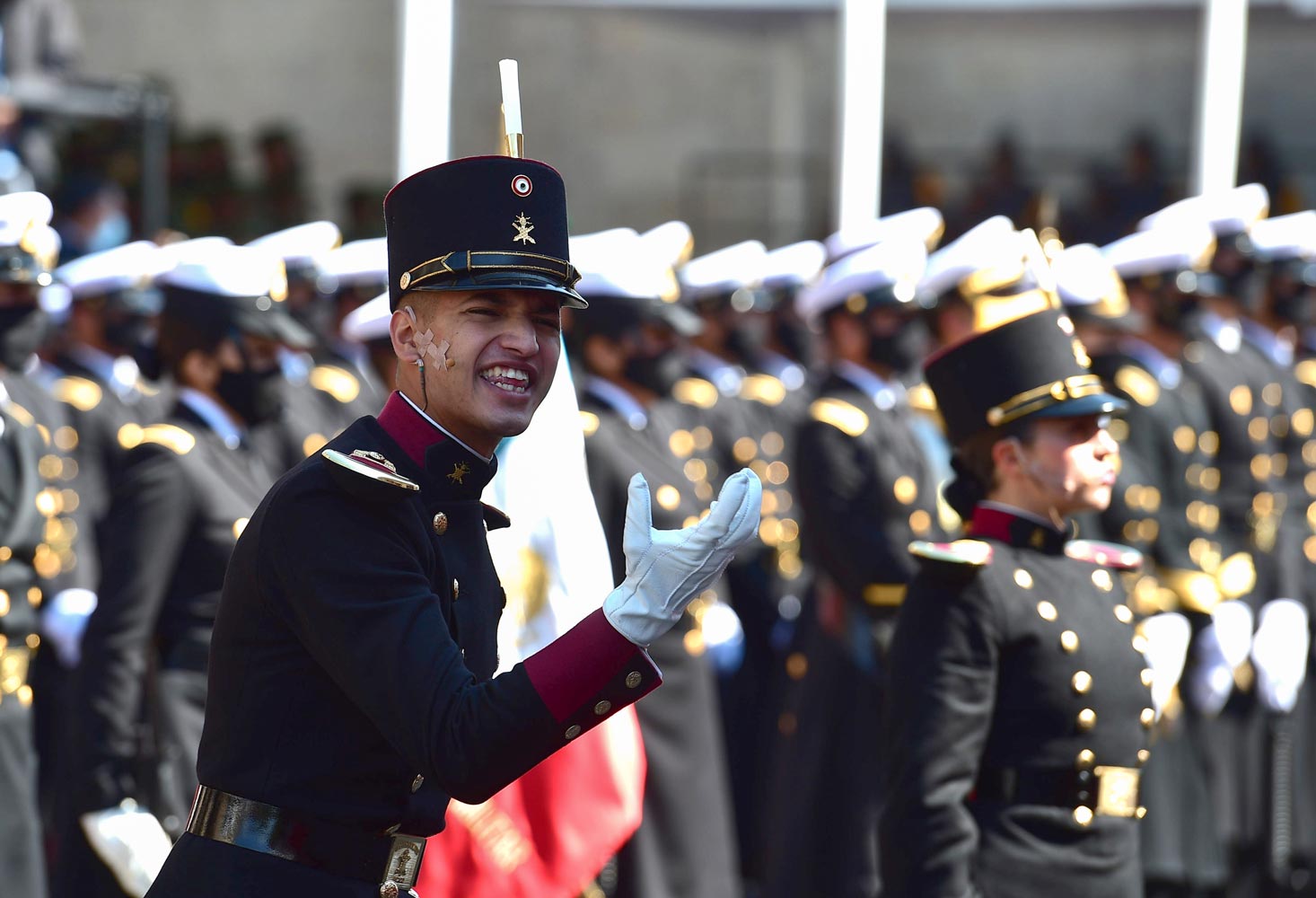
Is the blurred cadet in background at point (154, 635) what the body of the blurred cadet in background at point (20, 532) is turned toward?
yes

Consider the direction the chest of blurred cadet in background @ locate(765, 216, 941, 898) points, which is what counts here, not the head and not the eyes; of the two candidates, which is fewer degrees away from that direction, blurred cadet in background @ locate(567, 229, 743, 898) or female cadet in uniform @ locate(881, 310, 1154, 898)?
the female cadet in uniform

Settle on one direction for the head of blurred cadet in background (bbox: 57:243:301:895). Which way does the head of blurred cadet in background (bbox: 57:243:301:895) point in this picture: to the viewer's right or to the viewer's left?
to the viewer's right

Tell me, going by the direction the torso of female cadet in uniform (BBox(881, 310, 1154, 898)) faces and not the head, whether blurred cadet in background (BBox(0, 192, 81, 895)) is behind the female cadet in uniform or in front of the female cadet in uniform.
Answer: behind

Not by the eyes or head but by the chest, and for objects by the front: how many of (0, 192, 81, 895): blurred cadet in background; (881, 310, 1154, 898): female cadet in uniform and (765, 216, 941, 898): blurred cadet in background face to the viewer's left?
0

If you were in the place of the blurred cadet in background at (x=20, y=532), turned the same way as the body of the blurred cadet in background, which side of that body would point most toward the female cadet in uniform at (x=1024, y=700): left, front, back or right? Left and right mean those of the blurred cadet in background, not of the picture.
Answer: front

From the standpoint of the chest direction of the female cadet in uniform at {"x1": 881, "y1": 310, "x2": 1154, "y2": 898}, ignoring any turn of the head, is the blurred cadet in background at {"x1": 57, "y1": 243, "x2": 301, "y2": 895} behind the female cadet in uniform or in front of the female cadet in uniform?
behind

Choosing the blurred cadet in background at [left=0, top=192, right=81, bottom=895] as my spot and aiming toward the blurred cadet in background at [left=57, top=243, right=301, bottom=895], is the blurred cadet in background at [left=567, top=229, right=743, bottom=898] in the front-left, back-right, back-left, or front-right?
front-left

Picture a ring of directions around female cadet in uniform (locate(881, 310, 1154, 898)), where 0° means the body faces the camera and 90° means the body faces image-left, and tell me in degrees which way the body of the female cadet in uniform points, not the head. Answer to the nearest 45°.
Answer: approximately 315°

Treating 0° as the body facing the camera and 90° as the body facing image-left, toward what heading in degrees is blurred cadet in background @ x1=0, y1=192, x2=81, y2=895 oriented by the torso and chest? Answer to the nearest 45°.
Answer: approximately 315°

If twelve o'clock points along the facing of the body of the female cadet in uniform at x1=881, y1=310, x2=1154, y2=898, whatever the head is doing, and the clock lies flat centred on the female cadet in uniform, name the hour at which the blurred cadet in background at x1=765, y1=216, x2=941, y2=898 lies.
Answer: The blurred cadet in background is roughly at 7 o'clock from the female cadet in uniform.

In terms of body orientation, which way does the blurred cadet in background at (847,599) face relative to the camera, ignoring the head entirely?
to the viewer's right

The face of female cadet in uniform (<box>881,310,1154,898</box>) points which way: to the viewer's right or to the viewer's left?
to the viewer's right
